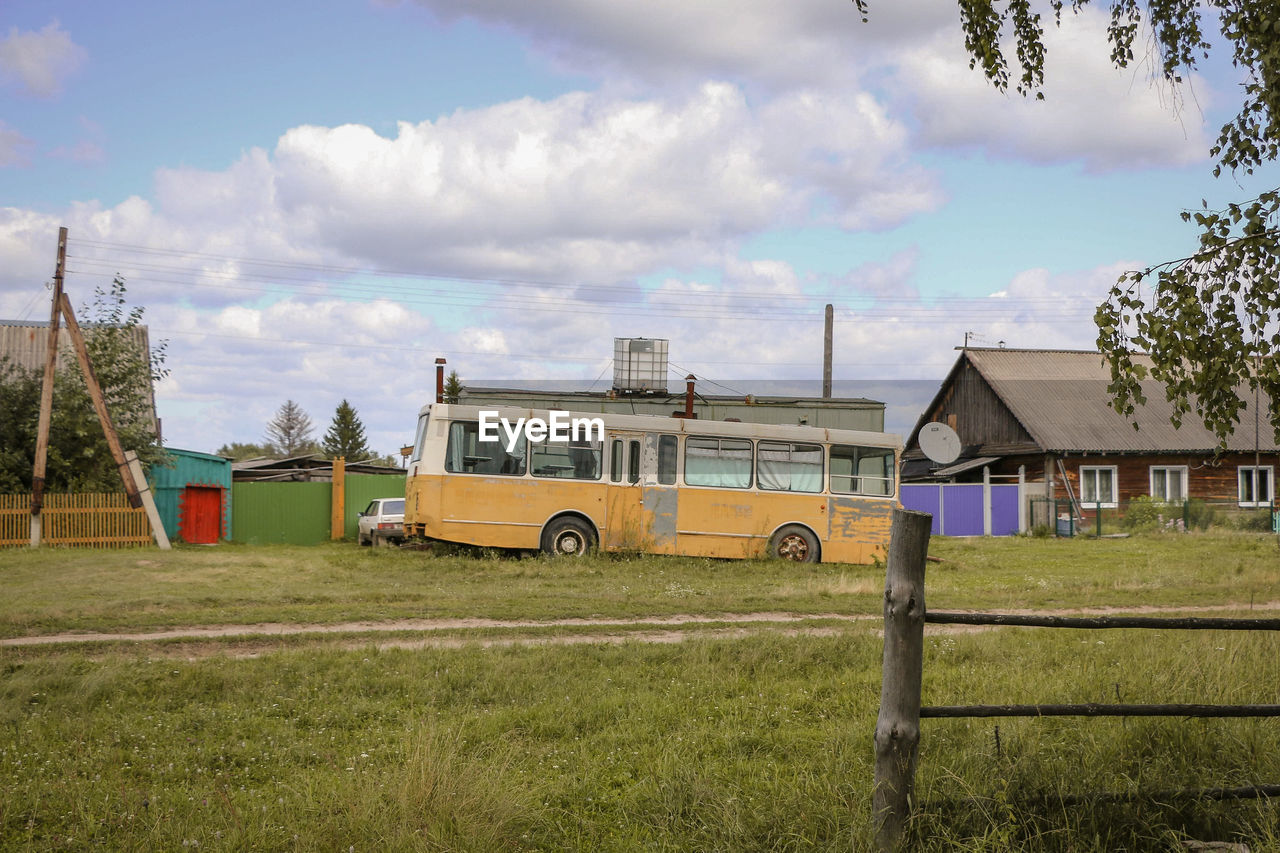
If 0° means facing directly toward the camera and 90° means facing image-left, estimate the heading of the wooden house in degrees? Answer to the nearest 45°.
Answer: approximately 0°

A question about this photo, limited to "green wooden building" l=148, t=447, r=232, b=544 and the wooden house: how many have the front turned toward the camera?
2

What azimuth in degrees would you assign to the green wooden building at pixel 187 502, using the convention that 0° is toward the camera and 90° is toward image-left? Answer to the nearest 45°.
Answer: approximately 0°

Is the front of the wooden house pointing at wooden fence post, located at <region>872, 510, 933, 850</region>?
yes

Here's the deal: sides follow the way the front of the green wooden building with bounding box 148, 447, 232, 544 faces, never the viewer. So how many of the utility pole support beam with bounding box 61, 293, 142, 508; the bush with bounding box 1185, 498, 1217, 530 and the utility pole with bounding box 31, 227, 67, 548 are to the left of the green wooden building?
1

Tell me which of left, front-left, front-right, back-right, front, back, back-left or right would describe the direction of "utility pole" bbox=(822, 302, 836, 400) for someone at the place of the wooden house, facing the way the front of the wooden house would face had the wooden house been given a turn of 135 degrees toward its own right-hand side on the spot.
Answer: front-left

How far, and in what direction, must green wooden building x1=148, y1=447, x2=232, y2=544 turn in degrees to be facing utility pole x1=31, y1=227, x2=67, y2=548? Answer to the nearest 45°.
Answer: approximately 45° to its right

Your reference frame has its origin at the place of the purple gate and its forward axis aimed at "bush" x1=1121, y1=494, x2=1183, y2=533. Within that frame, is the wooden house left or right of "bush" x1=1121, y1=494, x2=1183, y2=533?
left

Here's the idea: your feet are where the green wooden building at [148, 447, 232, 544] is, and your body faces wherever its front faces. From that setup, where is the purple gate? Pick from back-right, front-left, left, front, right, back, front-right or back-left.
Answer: left

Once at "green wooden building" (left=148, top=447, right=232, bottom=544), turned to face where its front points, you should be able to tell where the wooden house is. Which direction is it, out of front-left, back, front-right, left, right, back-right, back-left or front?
left

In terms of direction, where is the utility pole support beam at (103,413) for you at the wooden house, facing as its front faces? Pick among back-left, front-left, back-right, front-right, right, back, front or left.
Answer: front-right

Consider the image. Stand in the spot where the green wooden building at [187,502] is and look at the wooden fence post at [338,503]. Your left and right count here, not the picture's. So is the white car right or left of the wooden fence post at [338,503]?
right
